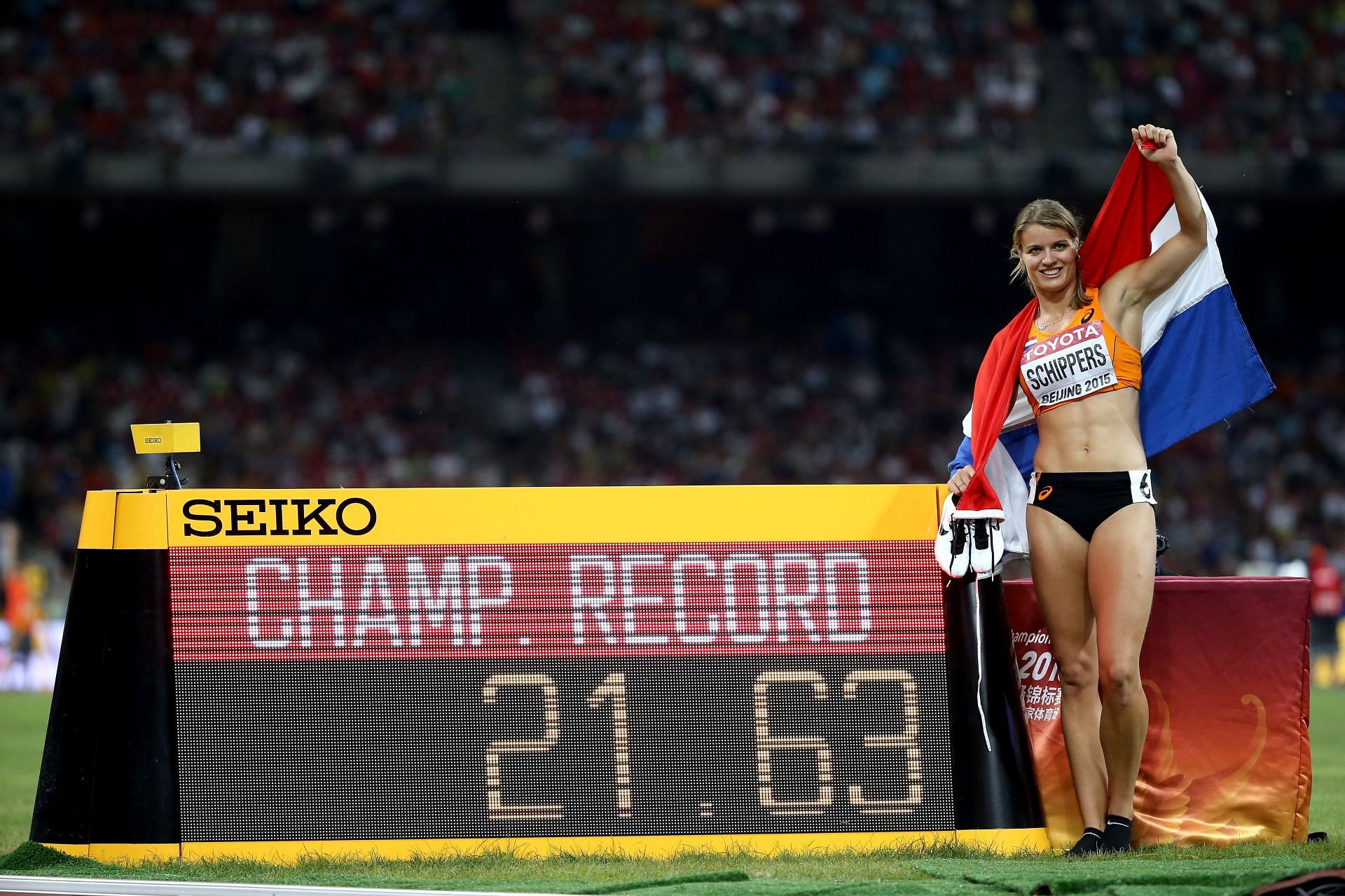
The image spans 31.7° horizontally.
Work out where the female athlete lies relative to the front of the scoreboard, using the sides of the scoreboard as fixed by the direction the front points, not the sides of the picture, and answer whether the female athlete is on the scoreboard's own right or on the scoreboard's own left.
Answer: on the scoreboard's own left

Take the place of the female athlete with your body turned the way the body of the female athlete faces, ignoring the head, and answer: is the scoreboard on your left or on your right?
on your right

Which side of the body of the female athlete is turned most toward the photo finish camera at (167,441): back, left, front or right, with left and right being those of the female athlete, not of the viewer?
right

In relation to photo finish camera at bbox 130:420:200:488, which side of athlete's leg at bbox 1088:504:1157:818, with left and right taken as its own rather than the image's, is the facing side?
right

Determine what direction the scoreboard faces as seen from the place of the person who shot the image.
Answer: facing the viewer
